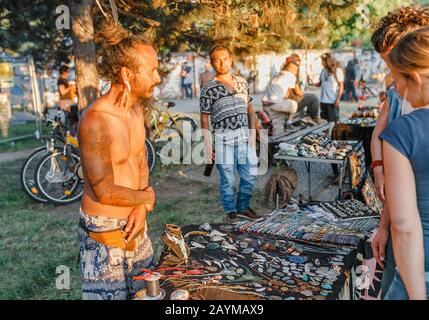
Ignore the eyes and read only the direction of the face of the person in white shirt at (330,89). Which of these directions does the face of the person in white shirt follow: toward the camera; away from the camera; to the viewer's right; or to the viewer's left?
to the viewer's left

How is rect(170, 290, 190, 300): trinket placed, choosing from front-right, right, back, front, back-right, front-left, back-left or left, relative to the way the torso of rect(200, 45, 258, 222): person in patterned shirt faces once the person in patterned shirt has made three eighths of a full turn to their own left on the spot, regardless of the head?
back-right

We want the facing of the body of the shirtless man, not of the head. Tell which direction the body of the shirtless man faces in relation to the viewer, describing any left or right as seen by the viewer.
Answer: facing the viewer and to the right of the viewer

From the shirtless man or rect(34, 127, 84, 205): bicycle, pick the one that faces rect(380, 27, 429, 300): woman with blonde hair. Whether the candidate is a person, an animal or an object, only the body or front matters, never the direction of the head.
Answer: the shirtless man

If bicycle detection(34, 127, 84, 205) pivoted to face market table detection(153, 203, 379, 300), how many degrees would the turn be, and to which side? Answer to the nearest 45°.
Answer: approximately 90° to its left

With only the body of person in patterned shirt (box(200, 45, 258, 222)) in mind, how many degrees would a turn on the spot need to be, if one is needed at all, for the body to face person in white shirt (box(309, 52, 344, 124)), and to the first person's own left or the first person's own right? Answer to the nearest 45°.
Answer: approximately 135° to the first person's own left

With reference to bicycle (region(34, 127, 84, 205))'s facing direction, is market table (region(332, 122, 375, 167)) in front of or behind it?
behind

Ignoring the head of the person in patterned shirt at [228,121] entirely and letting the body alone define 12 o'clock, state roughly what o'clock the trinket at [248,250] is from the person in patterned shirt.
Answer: The trinket is roughly at 12 o'clock from the person in patterned shirt.

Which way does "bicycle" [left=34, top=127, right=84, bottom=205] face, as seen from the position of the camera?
facing to the left of the viewer
